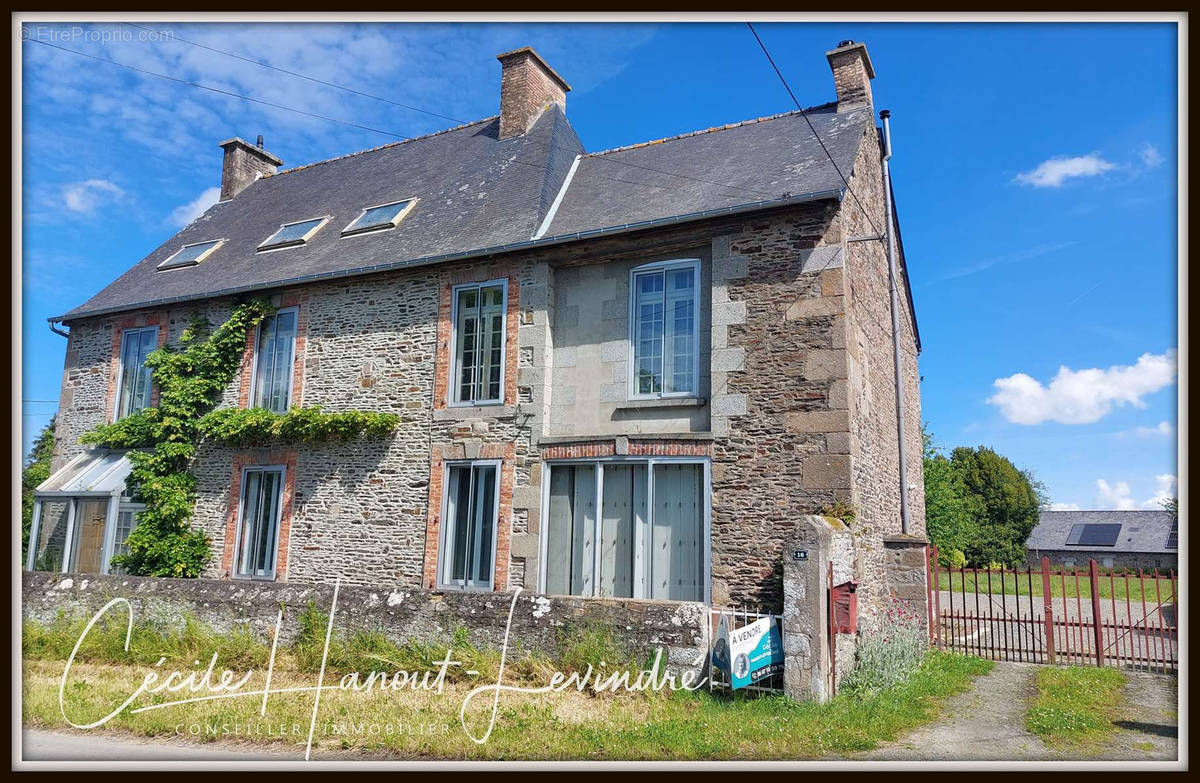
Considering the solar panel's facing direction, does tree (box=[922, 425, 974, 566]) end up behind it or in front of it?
in front

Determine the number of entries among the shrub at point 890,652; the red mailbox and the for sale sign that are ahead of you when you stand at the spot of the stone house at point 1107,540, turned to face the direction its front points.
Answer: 3

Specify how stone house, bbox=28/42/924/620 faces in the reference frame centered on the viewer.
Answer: facing the viewer and to the left of the viewer

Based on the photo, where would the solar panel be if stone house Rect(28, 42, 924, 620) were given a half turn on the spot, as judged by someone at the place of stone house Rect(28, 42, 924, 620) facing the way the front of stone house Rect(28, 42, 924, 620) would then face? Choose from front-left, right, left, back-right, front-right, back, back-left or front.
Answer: front

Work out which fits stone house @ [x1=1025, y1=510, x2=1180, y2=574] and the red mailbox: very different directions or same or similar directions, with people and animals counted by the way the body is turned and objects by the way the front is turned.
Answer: same or similar directions

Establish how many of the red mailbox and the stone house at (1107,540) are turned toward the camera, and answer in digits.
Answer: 2

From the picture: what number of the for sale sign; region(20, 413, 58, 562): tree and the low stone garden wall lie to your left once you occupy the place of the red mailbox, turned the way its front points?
0

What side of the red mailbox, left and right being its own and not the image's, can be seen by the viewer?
front

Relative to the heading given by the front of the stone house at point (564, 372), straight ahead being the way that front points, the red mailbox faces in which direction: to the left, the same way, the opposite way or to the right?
the same way

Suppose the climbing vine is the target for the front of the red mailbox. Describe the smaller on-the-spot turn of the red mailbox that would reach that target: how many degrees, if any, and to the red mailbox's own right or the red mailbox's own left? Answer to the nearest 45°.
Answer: approximately 90° to the red mailbox's own right

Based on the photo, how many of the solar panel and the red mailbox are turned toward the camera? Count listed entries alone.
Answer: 2

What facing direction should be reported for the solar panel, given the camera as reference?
facing the viewer

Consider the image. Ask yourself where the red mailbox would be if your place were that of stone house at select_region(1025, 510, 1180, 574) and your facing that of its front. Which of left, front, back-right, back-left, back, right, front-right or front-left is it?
front

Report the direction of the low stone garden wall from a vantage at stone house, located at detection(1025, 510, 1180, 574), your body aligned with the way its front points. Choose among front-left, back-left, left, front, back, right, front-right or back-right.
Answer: front
